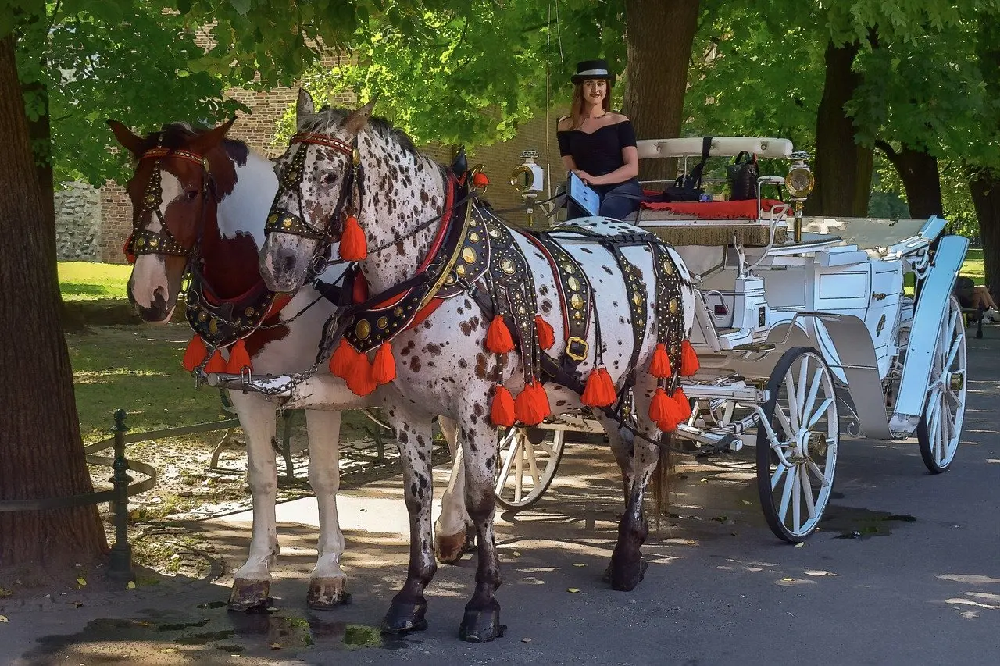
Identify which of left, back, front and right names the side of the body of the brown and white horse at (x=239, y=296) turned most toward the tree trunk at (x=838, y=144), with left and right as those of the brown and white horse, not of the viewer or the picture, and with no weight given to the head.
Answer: back

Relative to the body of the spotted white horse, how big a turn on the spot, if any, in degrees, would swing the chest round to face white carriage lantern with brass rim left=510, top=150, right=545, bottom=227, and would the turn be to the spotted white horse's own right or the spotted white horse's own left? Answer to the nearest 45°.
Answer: approximately 135° to the spotted white horse's own right

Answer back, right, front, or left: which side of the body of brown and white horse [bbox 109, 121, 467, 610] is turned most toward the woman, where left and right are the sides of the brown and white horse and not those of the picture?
back

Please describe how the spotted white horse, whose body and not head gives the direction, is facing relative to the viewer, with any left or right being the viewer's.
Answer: facing the viewer and to the left of the viewer

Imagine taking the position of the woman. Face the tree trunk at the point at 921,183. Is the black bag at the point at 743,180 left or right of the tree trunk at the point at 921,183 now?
right

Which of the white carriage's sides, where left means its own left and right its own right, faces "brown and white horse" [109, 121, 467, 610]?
front

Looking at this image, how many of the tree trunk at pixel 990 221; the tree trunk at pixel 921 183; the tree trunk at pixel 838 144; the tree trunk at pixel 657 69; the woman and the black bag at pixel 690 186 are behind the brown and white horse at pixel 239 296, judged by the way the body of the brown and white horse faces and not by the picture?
6

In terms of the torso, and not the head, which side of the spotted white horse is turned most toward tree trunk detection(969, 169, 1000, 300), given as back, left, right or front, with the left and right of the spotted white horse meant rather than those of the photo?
back

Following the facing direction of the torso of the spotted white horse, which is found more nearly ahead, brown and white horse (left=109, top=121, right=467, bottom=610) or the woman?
the brown and white horse

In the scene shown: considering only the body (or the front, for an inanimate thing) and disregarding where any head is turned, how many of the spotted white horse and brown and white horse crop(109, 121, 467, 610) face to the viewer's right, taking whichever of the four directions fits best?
0

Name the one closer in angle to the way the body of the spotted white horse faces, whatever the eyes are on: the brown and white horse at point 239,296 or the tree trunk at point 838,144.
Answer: the brown and white horse

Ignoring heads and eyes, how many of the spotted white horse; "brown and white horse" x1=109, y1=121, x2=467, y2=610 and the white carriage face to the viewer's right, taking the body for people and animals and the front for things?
0

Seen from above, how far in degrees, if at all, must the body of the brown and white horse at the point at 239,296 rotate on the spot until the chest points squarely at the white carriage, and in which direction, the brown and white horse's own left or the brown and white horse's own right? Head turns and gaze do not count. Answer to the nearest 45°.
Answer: approximately 180°

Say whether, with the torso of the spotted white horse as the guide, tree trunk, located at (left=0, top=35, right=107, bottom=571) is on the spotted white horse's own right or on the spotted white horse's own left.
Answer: on the spotted white horse's own right
